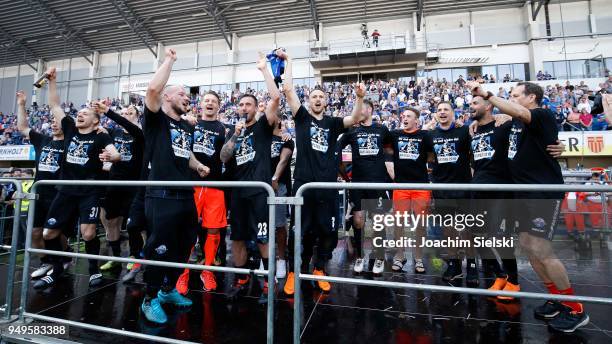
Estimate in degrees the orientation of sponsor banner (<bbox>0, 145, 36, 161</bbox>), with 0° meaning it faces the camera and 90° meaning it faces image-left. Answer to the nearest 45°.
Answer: approximately 0°

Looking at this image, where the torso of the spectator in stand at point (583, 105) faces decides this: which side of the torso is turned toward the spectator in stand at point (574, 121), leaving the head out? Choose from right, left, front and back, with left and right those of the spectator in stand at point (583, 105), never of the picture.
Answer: front

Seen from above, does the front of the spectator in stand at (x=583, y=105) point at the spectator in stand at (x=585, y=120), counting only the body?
yes

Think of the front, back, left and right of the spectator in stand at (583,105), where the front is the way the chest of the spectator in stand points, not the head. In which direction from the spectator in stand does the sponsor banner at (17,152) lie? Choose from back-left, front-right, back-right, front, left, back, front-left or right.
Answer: front-right

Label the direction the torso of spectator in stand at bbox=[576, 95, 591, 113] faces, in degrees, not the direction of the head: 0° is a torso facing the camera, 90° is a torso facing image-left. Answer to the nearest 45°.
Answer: approximately 0°

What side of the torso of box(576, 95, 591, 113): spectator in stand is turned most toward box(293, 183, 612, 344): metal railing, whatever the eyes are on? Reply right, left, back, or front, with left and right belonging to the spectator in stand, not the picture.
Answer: front

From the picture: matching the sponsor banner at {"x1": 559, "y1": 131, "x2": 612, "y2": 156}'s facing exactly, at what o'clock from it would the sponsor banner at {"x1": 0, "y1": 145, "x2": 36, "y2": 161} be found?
the sponsor banner at {"x1": 0, "y1": 145, "x2": 36, "y2": 161} is roughly at 2 o'clock from the sponsor banner at {"x1": 559, "y1": 131, "x2": 612, "y2": 156}.
